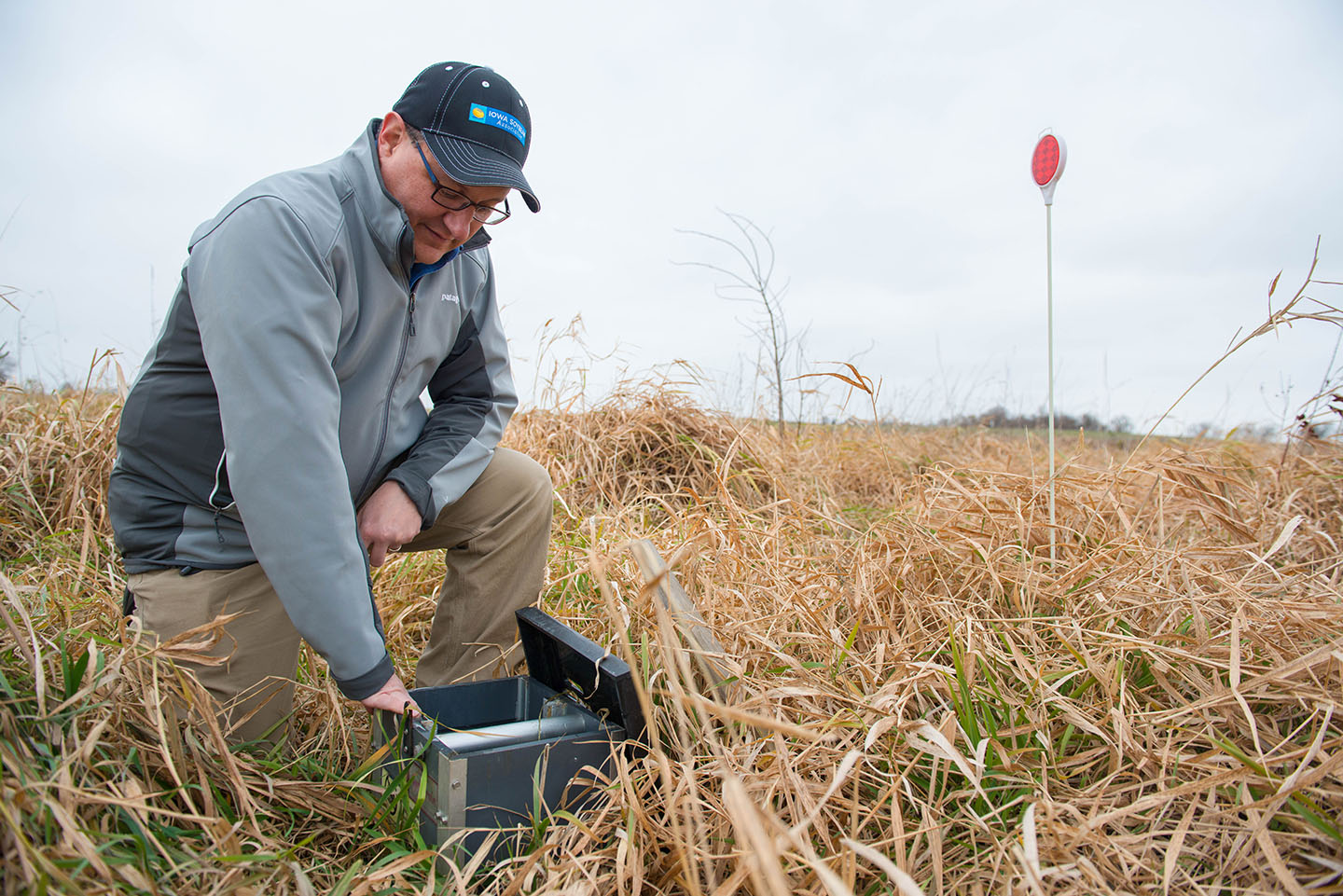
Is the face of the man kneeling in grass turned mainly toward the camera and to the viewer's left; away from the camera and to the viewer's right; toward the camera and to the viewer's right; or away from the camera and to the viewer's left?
toward the camera and to the viewer's right

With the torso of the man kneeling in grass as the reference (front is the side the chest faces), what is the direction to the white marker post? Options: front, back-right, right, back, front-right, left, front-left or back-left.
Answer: front-left

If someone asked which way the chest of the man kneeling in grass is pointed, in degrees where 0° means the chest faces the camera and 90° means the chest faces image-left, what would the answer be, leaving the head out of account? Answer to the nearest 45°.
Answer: approximately 315°
